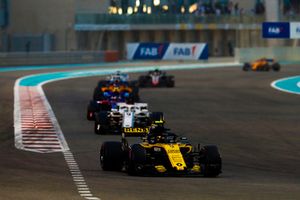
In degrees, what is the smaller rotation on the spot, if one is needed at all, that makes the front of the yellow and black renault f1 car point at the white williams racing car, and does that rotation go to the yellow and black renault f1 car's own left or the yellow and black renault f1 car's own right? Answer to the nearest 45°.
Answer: approximately 135° to the yellow and black renault f1 car's own left

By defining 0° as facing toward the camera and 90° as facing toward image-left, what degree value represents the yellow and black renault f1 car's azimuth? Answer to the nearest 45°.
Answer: approximately 315°
